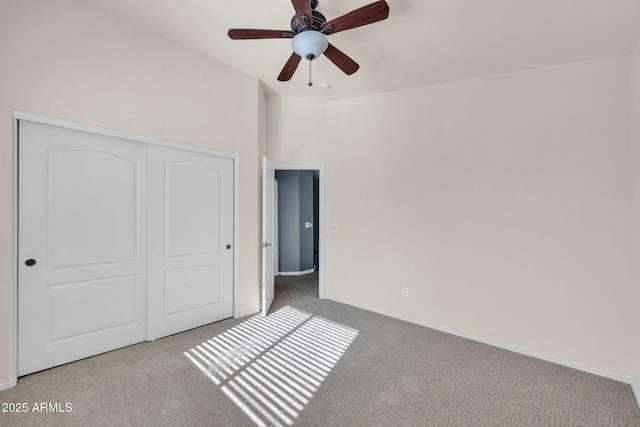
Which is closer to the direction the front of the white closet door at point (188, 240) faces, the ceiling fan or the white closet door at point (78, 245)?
the ceiling fan

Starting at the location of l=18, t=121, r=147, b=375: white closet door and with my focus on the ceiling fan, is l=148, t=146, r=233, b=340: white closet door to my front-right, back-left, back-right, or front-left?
front-left

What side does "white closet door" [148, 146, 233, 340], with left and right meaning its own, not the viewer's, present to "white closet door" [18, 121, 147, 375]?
right

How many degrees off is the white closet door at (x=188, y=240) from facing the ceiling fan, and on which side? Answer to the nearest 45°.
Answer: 0° — it already faces it

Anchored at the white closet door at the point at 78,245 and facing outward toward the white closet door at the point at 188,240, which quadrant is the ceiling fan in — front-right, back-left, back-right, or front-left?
front-right

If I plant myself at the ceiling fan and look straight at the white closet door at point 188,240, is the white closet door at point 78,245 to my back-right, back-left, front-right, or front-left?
front-left
